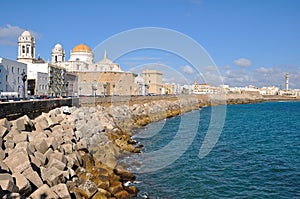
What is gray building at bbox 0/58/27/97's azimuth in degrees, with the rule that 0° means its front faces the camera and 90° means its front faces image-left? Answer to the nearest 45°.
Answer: approximately 315°

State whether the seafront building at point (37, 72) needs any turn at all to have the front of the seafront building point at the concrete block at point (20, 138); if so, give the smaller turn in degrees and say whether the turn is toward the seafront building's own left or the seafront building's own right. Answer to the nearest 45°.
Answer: approximately 45° to the seafront building's own right

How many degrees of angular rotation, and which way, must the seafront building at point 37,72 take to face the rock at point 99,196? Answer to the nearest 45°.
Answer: approximately 45° to its right

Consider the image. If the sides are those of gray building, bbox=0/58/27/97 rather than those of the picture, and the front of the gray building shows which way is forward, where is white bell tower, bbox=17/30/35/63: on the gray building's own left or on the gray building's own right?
on the gray building's own left

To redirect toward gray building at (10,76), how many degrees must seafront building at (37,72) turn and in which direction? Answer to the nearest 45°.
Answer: approximately 45° to its right

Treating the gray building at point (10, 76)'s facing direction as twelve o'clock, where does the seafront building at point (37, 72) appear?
The seafront building is roughly at 8 o'clock from the gray building.

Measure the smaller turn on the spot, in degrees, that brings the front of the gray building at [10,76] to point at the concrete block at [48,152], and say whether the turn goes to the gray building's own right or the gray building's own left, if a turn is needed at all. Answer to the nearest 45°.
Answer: approximately 45° to the gray building's own right

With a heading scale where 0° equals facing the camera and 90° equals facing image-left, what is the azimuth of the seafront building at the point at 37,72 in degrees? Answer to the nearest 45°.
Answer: approximately 315°

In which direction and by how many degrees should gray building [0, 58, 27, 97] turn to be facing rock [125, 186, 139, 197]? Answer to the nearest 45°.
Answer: approximately 45° to its right

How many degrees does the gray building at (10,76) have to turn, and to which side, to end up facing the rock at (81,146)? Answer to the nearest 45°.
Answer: approximately 45° to its right
